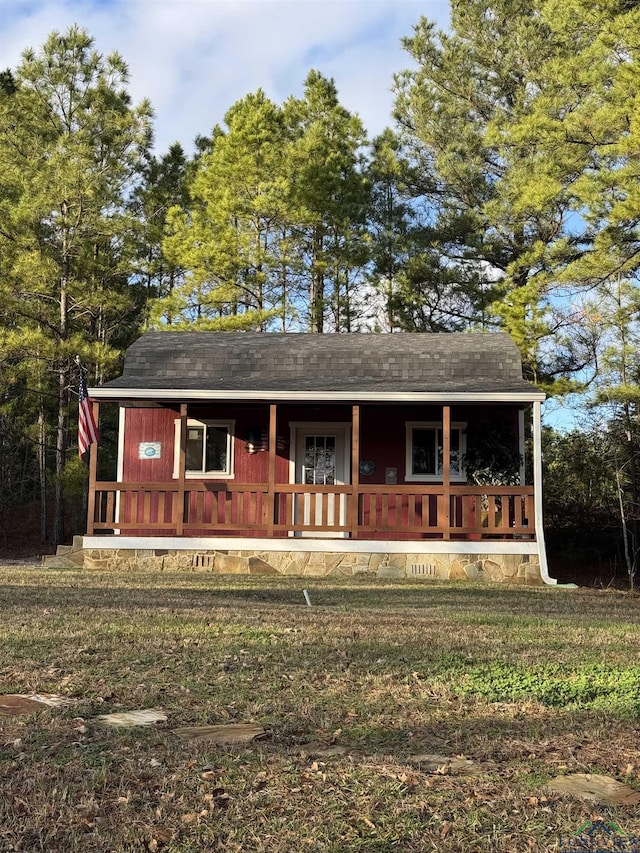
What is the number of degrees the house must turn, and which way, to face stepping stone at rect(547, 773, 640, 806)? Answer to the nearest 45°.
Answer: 0° — it already faces it

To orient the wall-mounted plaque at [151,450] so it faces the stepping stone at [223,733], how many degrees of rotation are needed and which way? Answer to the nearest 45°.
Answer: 0° — it already faces it

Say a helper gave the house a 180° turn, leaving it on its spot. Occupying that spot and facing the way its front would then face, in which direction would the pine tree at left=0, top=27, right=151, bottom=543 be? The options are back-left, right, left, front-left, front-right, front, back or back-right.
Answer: front-left

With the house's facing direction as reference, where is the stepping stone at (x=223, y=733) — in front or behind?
in front

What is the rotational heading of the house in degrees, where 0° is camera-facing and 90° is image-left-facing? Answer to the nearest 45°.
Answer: approximately 0°

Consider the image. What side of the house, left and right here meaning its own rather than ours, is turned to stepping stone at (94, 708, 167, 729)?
front

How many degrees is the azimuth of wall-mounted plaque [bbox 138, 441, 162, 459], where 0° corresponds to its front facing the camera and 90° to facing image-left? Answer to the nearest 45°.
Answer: approximately 0°

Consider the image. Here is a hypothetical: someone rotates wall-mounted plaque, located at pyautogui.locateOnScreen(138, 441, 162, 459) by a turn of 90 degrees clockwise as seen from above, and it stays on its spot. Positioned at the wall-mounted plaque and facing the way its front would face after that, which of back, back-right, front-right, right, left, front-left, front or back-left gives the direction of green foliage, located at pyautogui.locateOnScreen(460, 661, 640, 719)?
left

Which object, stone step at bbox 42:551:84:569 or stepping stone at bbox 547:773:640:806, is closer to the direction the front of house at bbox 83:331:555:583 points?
the stepping stone

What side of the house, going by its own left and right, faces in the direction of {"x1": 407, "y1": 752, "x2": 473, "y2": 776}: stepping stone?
front

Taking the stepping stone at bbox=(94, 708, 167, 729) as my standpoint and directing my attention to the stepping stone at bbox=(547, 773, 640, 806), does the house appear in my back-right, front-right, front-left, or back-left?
back-left
